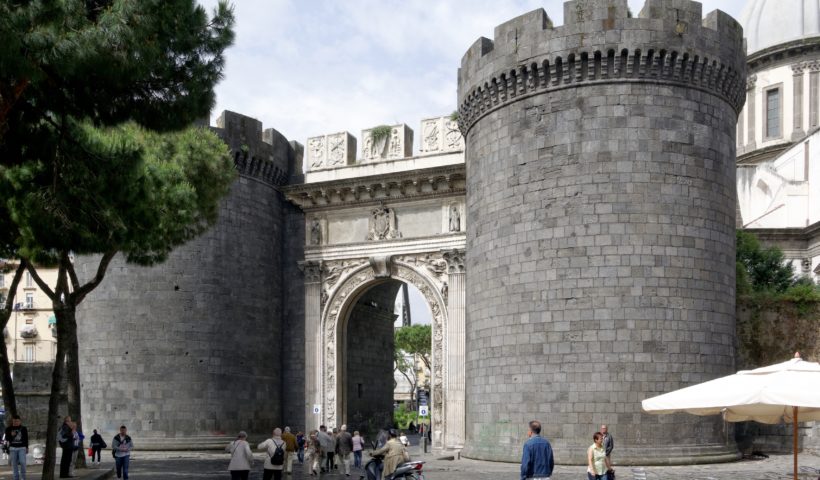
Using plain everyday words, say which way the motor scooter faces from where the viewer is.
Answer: facing to the left of the viewer

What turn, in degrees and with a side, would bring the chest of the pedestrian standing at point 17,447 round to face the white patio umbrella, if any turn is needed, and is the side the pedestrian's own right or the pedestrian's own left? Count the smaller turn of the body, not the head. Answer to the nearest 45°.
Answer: approximately 45° to the pedestrian's own left
